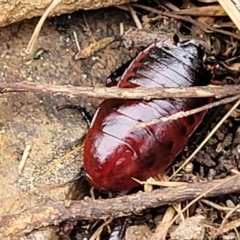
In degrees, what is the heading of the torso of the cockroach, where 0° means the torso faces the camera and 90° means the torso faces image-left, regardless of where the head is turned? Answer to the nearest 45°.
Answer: approximately 45°

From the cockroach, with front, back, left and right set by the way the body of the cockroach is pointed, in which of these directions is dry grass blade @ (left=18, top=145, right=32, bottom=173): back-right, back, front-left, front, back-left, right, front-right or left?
front-right

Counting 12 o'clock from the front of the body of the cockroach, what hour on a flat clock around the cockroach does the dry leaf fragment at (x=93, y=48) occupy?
The dry leaf fragment is roughly at 4 o'clock from the cockroach.
